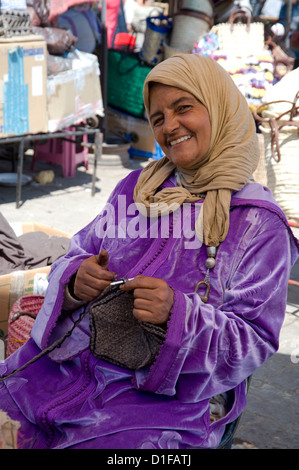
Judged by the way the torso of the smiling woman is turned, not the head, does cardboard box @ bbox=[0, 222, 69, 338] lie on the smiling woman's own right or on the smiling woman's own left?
on the smiling woman's own right

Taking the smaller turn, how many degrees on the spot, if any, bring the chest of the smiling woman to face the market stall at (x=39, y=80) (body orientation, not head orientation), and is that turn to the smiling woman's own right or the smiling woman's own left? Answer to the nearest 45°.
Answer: approximately 135° to the smiling woman's own right

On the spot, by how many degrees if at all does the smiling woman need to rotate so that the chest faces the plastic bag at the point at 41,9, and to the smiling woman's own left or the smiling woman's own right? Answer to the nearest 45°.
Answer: approximately 135° to the smiling woman's own right

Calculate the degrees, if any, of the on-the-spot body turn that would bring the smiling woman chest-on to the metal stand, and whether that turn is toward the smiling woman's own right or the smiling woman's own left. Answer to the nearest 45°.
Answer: approximately 135° to the smiling woman's own right

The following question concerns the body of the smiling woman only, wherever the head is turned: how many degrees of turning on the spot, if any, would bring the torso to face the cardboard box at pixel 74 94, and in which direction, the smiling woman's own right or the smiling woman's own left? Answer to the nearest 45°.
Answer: approximately 135° to the smiling woman's own right

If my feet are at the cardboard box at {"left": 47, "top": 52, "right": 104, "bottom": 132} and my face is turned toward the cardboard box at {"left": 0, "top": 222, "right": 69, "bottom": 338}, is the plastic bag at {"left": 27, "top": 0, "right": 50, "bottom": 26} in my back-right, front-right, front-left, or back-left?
back-right

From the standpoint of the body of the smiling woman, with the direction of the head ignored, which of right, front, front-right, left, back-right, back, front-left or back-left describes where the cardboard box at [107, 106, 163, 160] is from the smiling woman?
back-right

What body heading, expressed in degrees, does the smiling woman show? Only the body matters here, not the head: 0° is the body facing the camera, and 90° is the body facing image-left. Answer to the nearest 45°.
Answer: approximately 45°

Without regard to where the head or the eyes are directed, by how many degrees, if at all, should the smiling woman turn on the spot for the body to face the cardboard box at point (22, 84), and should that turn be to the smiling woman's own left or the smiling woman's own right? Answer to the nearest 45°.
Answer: approximately 135° to the smiling woman's own right

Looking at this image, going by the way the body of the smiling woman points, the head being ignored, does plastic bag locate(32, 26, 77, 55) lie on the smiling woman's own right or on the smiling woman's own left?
on the smiling woman's own right
